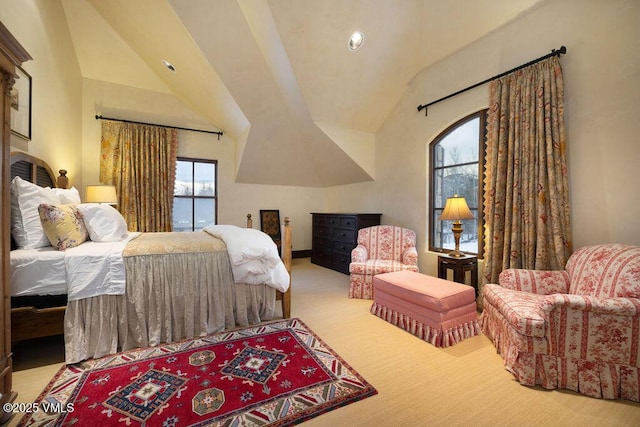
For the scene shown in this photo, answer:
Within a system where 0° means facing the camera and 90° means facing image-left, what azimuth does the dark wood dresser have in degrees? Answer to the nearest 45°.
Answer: approximately 45°

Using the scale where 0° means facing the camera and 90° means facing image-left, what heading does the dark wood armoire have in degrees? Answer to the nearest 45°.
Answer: approximately 270°

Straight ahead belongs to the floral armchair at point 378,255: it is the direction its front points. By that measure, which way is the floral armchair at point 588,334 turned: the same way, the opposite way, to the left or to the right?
to the right

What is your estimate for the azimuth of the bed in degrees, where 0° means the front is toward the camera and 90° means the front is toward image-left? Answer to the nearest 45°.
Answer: approximately 270°

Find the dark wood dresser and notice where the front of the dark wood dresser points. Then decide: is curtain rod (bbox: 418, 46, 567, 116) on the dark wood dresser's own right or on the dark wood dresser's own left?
on the dark wood dresser's own left

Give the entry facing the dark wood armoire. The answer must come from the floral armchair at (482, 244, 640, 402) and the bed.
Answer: the floral armchair

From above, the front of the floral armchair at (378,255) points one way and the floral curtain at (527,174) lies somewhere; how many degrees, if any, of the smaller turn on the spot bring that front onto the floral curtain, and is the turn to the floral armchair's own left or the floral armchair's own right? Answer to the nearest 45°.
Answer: approximately 45° to the floral armchair's own left

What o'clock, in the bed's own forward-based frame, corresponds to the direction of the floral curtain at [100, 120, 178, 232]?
The floral curtain is roughly at 9 o'clock from the bed.
